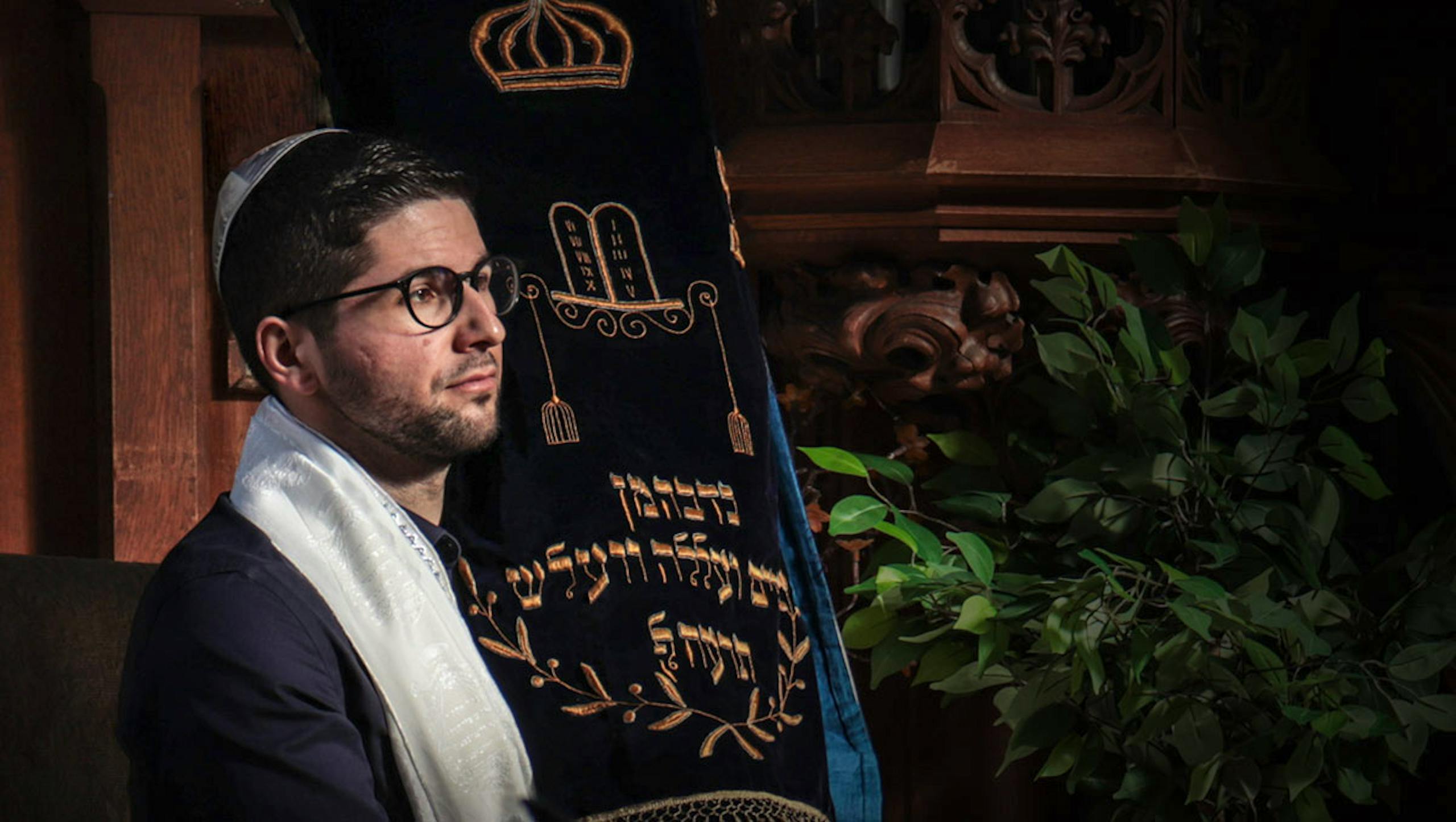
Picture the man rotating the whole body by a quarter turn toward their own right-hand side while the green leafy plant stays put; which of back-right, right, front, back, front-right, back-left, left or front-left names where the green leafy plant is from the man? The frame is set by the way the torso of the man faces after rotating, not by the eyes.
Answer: left

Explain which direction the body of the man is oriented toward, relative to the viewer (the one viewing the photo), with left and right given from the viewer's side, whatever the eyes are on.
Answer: facing to the right of the viewer
